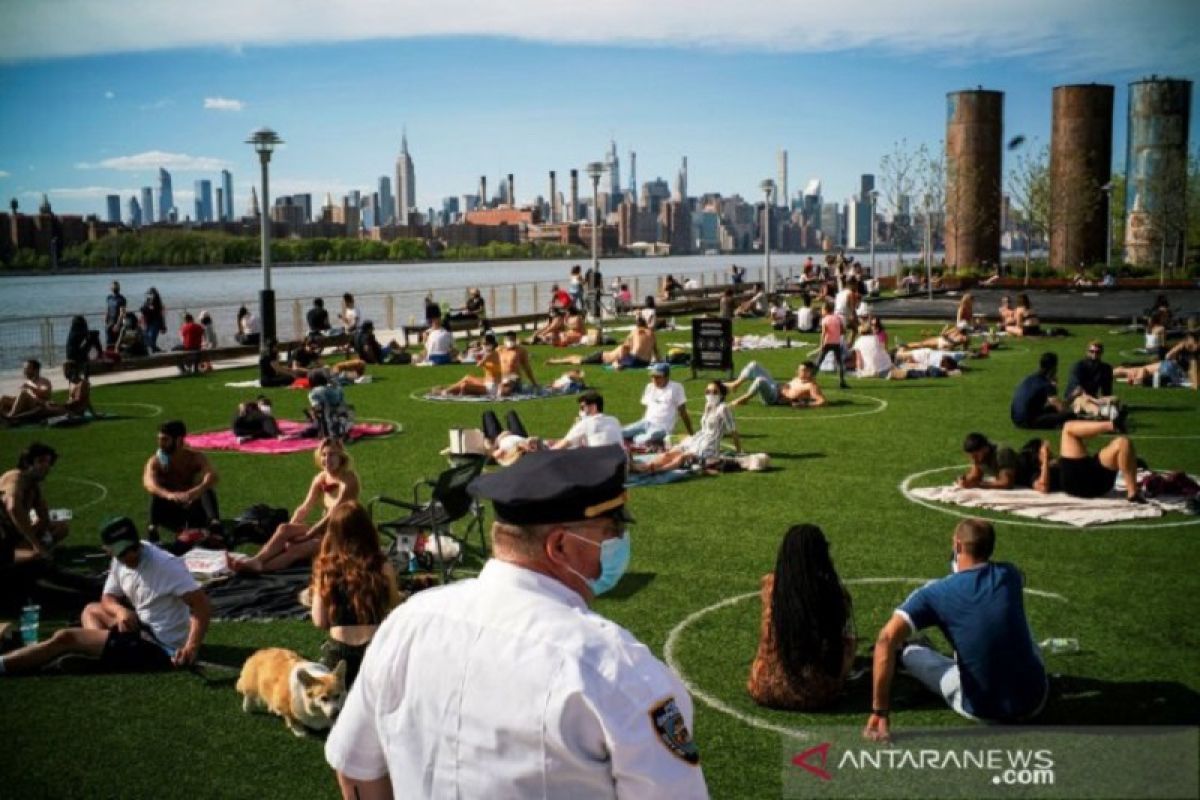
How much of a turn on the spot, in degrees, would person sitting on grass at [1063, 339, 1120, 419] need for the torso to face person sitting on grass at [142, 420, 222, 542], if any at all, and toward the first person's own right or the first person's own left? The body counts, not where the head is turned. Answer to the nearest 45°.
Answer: approximately 45° to the first person's own right

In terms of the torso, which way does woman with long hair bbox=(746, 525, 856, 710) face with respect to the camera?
away from the camera

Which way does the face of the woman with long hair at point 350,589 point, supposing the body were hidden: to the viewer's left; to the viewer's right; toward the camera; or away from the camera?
away from the camera

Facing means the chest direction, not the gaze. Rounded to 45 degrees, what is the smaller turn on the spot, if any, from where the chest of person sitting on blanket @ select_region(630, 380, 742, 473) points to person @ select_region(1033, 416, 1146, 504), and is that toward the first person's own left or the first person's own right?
approximately 90° to the first person's own left

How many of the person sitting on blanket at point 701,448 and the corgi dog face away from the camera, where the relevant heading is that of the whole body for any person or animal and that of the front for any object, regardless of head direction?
0

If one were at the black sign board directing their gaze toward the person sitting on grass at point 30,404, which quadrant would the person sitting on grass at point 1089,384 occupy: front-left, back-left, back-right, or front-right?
back-left

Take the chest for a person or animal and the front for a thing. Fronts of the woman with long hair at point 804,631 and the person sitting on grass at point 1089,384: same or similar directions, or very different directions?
very different directions

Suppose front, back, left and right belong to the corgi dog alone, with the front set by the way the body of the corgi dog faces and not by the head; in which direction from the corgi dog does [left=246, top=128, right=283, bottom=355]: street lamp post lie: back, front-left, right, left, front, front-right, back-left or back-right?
back-left

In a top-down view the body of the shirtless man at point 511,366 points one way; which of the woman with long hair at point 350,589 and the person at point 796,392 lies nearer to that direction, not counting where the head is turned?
the woman with long hair

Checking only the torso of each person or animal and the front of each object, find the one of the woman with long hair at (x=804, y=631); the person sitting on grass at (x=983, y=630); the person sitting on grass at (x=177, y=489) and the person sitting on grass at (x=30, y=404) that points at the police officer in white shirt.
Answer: the person sitting on grass at (x=177, y=489)

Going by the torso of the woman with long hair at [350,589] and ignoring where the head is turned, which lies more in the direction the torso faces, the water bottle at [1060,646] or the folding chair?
the folding chair

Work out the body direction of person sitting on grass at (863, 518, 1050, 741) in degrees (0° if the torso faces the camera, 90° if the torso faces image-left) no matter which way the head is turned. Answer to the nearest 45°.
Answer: approximately 135°

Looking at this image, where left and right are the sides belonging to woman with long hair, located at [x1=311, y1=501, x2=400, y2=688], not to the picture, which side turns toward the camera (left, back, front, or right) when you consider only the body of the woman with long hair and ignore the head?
back
